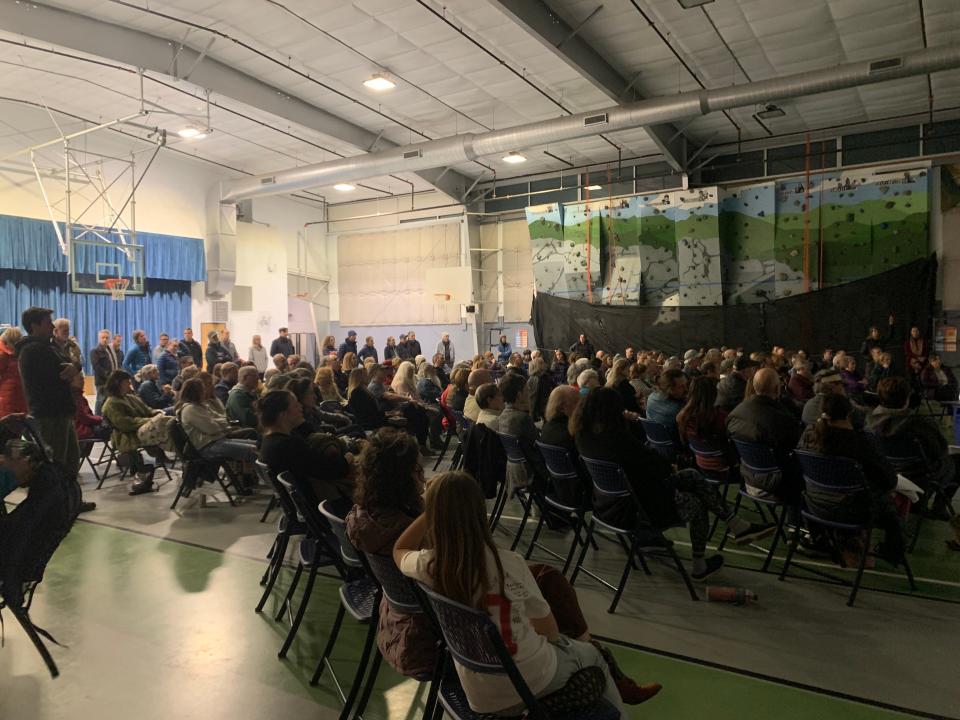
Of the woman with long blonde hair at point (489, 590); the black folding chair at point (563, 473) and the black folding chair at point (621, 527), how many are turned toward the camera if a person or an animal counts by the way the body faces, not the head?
0

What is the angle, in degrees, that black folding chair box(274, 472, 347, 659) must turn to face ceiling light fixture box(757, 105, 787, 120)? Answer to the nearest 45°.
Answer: approximately 45° to its left

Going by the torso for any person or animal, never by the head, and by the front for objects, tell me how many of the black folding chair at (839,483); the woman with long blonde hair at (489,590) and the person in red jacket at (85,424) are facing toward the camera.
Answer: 0

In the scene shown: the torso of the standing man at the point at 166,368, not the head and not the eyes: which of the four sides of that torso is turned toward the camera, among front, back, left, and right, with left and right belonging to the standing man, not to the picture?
right

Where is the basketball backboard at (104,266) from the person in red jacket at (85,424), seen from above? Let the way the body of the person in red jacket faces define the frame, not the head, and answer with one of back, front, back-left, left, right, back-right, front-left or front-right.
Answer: left

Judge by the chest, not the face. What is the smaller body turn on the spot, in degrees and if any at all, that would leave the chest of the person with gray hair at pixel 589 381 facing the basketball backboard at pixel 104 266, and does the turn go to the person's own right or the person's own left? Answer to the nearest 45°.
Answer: approximately 90° to the person's own left

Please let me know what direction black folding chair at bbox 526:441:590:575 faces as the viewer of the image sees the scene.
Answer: facing away from the viewer and to the right of the viewer

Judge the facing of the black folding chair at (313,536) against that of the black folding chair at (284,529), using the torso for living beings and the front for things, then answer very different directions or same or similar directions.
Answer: same or similar directions

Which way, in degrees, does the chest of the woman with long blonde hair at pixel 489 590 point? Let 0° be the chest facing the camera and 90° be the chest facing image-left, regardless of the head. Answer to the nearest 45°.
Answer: approximately 225°

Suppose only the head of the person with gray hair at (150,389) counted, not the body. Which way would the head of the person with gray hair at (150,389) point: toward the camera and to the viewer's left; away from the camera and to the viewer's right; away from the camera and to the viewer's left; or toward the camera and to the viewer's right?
away from the camera and to the viewer's right

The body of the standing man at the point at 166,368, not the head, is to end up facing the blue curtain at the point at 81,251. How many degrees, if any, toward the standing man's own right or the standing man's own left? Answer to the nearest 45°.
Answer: approximately 90° to the standing man's own left

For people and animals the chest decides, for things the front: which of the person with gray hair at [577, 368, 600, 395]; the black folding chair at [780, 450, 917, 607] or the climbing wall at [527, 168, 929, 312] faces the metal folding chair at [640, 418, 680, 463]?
the climbing wall

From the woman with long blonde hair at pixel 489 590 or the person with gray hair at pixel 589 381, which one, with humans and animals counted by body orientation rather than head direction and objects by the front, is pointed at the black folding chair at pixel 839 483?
the woman with long blonde hair

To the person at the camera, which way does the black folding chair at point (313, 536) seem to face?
facing to the right of the viewer

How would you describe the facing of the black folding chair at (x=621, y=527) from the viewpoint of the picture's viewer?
facing away from the viewer and to the right of the viewer

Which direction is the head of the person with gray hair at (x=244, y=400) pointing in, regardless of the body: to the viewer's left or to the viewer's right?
to the viewer's right

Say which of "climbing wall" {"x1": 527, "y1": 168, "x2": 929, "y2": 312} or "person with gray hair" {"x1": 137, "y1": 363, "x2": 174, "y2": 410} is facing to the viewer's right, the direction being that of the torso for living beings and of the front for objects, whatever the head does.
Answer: the person with gray hair

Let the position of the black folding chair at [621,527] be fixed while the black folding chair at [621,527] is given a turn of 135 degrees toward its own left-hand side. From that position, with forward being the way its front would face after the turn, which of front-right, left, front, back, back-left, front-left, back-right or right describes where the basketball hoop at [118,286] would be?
front-right

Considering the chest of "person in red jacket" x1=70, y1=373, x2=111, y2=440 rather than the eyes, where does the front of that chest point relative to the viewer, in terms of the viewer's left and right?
facing to the right of the viewer

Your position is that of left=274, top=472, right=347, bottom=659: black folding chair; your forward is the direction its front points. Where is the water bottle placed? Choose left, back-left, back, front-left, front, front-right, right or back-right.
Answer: front

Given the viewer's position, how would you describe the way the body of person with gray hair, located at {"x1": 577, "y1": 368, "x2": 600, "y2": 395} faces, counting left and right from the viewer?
facing away from the viewer and to the right of the viewer
